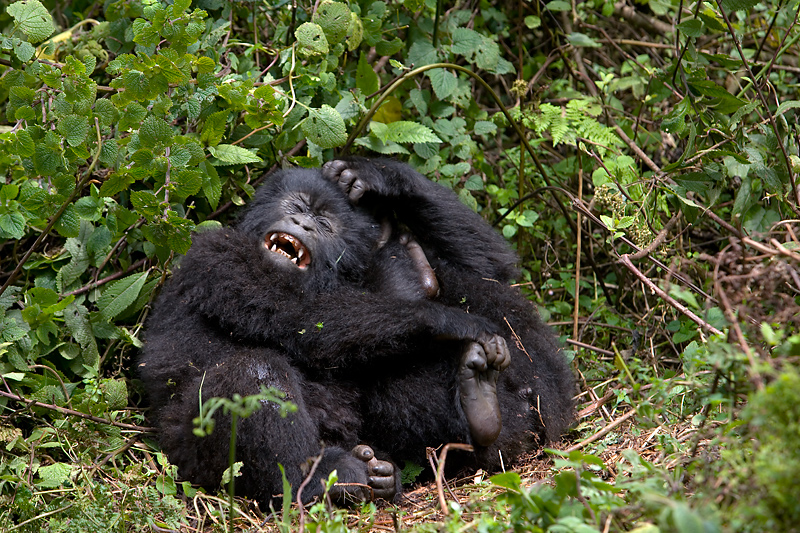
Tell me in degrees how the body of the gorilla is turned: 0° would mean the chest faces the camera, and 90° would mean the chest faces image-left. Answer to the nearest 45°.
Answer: approximately 0°

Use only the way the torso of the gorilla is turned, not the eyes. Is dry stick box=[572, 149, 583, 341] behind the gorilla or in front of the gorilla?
behind

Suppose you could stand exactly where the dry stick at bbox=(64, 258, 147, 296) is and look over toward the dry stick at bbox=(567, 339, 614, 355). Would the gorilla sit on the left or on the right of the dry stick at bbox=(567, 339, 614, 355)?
right

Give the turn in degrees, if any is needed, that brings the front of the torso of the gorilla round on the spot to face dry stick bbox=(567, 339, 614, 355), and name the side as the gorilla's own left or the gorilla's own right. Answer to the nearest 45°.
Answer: approximately 135° to the gorilla's own left

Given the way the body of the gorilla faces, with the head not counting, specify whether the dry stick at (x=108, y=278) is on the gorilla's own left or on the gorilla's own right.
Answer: on the gorilla's own right
